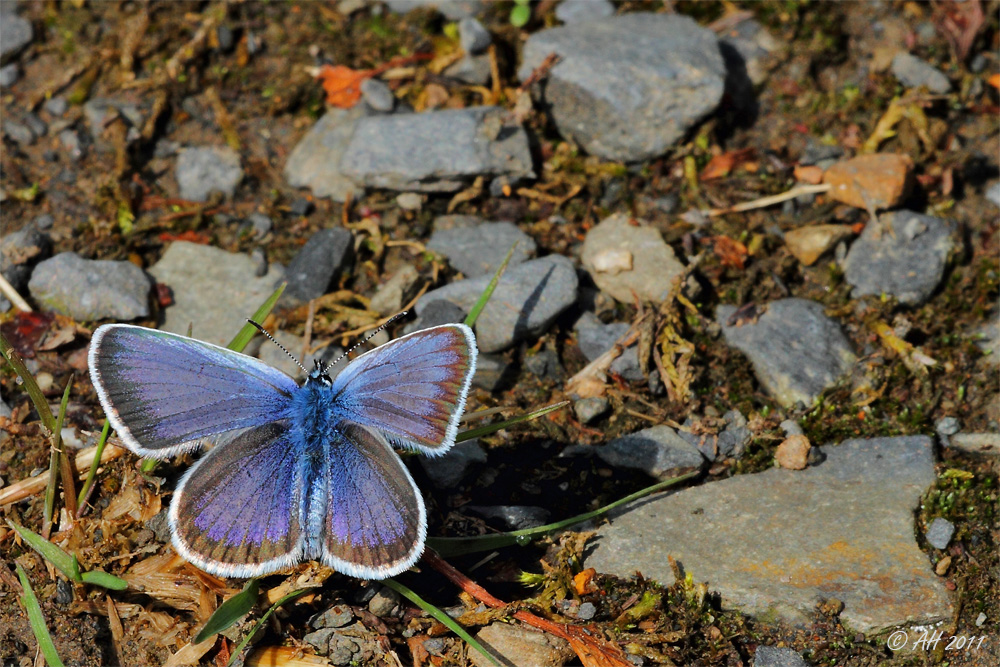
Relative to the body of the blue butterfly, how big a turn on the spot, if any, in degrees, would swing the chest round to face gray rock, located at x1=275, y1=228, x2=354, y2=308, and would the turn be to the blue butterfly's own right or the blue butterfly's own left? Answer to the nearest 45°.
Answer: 0° — it already faces it

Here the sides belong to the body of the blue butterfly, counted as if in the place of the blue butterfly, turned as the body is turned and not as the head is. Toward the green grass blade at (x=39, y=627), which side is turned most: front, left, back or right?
left

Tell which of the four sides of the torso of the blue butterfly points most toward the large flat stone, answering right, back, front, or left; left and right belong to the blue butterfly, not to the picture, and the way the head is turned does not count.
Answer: right

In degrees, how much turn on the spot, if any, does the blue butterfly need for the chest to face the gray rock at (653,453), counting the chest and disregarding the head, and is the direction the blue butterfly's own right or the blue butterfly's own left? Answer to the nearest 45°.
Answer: approximately 90° to the blue butterfly's own right

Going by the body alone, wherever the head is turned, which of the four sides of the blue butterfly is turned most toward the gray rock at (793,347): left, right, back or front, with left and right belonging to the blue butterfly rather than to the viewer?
right

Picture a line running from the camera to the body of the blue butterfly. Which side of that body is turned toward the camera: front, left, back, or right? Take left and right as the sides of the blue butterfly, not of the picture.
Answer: back

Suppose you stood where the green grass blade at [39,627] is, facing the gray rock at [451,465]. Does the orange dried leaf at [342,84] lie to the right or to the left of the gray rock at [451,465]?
left
